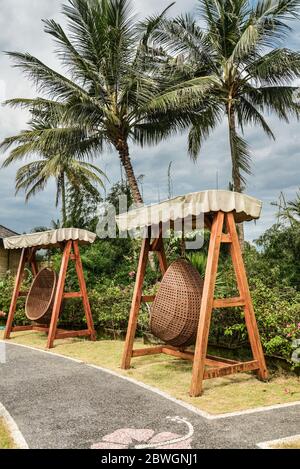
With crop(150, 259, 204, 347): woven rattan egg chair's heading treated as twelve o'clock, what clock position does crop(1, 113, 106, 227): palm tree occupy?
The palm tree is roughly at 10 o'clock from the woven rattan egg chair.

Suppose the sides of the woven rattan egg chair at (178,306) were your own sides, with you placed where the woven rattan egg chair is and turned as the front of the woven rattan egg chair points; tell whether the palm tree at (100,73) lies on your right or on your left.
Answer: on your left

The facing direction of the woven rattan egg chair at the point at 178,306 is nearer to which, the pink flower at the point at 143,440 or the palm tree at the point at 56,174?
the palm tree

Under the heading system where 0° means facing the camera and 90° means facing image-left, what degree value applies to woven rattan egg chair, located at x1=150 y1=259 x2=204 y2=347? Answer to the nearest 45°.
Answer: approximately 225°

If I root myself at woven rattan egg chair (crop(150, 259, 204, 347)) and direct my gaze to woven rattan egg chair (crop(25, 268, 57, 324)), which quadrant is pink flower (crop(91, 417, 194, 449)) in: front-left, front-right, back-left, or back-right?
back-left
